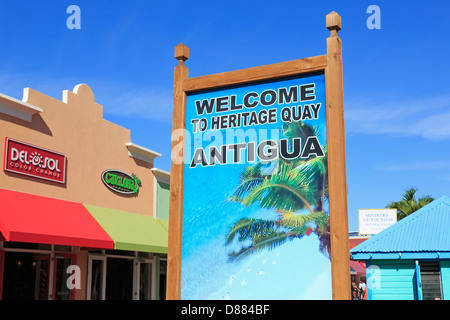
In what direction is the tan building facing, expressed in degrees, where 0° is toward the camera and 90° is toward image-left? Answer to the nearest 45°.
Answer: approximately 315°

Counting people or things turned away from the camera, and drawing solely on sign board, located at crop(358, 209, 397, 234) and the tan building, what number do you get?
0

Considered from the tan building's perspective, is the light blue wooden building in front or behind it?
in front

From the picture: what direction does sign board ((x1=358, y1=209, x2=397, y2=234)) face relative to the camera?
toward the camera

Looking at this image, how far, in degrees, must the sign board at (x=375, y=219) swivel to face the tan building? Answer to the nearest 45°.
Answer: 0° — it already faces it

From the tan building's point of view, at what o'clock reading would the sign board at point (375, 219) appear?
The sign board is roughly at 9 o'clock from the tan building.

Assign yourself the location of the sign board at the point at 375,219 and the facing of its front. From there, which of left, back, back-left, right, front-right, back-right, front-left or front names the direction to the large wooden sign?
front

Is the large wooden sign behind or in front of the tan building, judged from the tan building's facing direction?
in front

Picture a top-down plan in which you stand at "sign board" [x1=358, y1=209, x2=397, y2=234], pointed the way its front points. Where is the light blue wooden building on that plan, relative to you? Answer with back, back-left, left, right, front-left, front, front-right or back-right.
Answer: front

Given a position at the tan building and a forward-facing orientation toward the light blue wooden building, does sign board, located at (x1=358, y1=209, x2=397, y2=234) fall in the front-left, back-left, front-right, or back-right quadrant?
front-left
